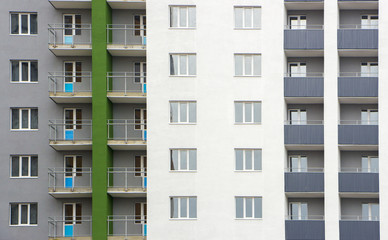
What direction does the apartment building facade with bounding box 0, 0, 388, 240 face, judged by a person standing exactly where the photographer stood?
facing the viewer
